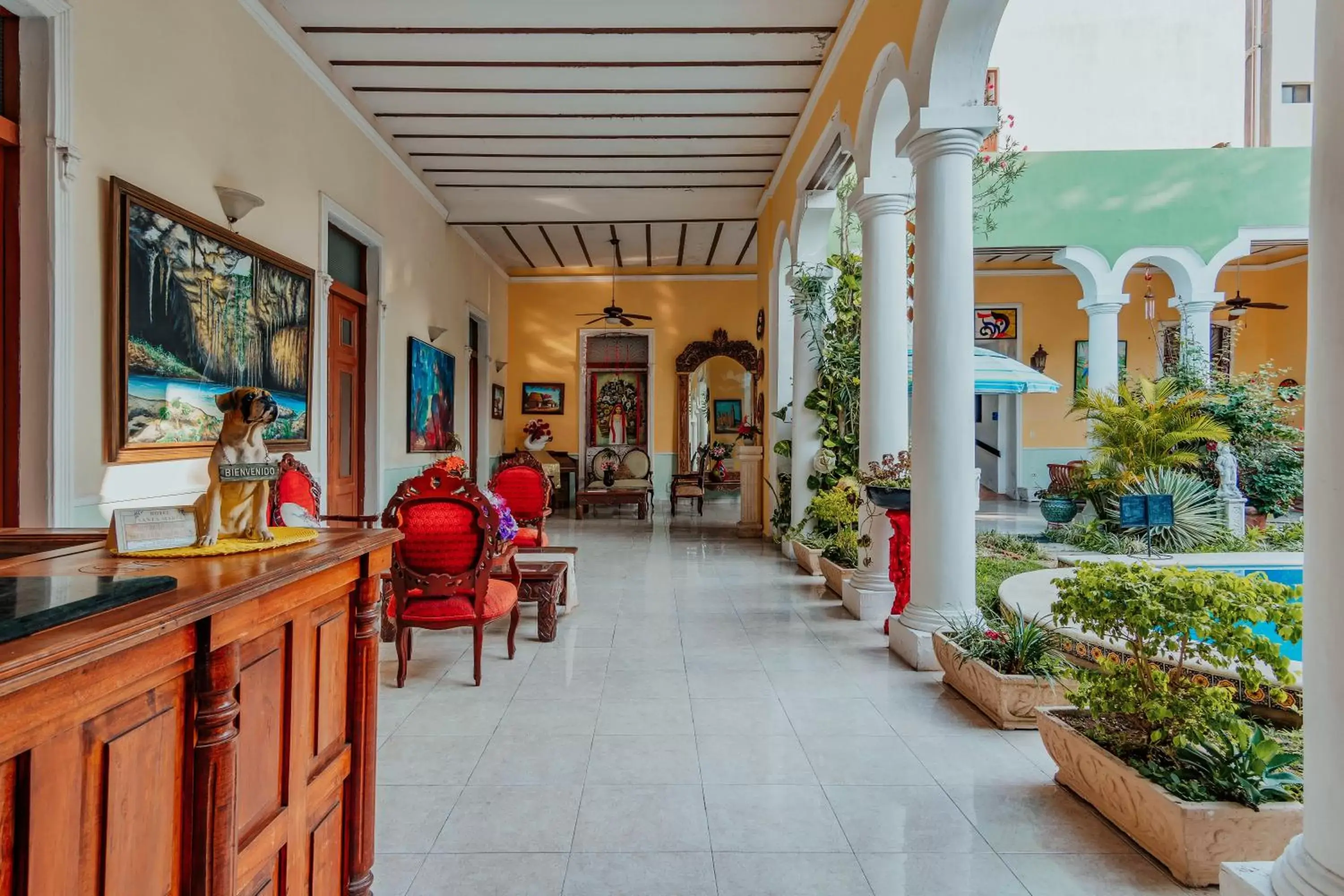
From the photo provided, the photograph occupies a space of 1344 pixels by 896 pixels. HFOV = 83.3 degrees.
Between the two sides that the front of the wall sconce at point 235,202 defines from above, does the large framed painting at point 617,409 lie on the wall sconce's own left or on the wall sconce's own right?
on the wall sconce's own left

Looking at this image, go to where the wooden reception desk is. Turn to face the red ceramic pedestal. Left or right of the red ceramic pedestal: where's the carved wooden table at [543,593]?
left

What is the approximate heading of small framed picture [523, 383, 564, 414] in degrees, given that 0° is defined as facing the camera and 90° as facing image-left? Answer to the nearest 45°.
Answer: approximately 0°

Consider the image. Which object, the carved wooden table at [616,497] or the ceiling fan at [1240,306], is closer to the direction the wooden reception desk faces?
the ceiling fan

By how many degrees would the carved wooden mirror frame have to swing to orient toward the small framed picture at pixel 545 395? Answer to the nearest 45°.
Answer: approximately 90° to its right

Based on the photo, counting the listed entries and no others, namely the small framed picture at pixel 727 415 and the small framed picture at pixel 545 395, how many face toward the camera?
2

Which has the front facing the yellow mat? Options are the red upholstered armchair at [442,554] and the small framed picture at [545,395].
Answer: the small framed picture

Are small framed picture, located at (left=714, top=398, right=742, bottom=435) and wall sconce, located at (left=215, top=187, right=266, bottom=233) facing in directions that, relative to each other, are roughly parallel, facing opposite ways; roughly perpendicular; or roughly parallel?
roughly perpendicular

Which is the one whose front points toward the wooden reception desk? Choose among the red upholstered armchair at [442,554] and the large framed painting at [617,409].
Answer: the large framed painting

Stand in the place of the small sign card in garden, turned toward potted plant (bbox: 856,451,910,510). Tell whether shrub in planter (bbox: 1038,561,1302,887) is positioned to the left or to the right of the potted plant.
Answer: left

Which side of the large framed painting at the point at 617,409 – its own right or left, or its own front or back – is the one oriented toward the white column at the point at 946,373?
front

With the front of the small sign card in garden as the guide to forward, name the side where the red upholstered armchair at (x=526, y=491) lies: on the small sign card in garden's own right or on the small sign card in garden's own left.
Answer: on the small sign card in garden's own right

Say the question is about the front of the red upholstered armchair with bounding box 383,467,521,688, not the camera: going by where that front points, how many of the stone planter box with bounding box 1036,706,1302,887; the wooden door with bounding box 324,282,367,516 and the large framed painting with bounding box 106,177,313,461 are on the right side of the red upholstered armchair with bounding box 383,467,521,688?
1

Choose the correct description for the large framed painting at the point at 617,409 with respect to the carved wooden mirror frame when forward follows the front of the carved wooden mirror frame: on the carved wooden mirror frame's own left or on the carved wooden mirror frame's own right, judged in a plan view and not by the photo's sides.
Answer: on the carved wooden mirror frame's own right
